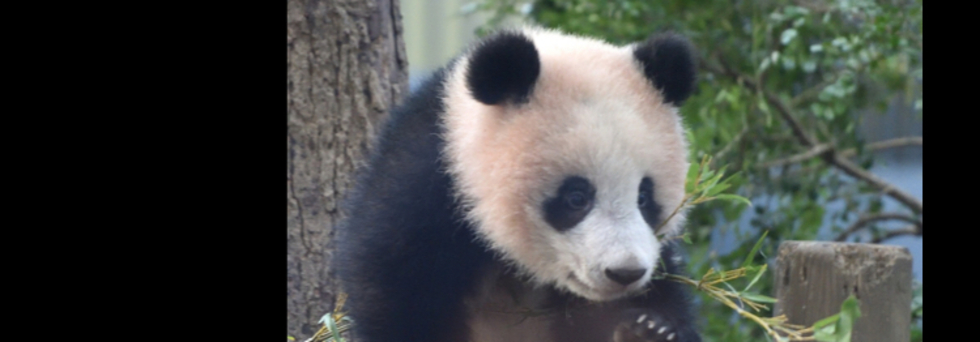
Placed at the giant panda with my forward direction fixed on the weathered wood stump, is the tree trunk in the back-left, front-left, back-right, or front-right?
back-left

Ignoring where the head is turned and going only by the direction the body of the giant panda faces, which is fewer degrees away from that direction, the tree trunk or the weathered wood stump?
the weathered wood stump

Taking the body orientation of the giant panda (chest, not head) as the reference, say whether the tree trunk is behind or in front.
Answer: behind

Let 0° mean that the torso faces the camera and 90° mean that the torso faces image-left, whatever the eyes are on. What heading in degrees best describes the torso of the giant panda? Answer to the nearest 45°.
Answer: approximately 315°
